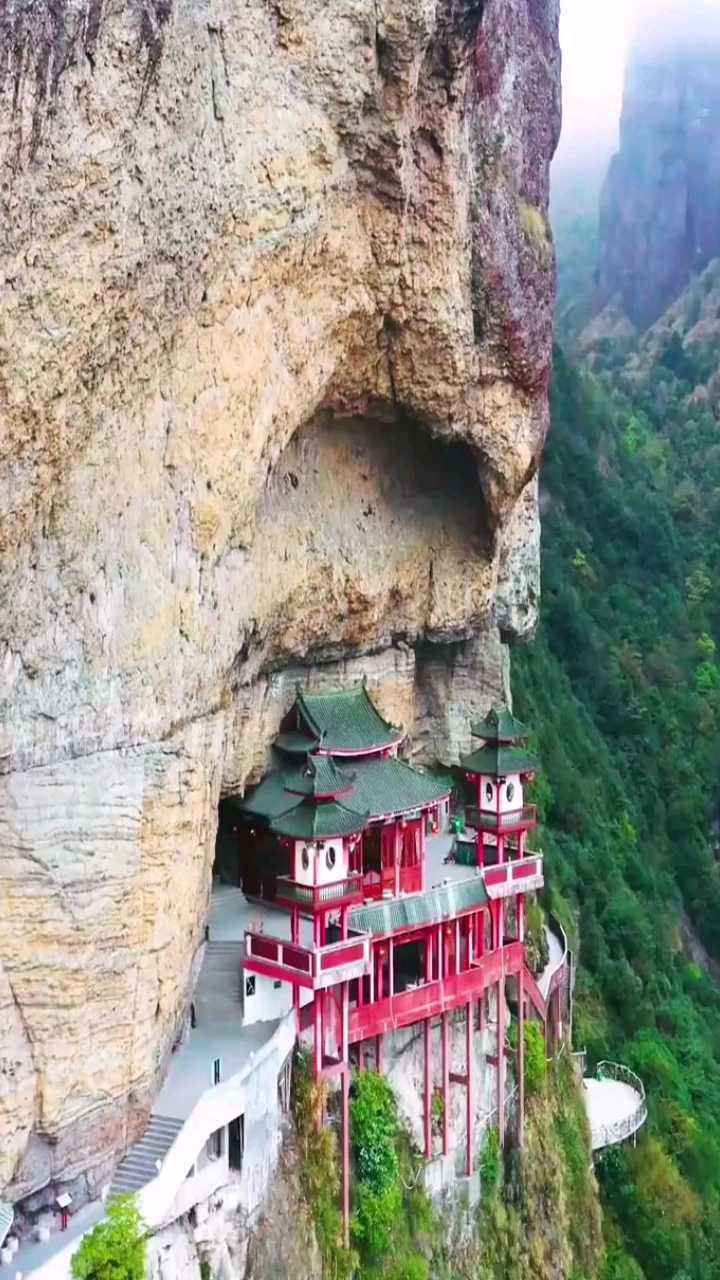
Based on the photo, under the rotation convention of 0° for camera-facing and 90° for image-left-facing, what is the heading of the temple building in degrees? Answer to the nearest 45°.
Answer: approximately 315°

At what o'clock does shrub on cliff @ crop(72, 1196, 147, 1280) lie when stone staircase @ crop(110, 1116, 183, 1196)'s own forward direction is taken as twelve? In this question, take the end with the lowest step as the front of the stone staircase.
The shrub on cliff is roughly at 11 o'clock from the stone staircase.

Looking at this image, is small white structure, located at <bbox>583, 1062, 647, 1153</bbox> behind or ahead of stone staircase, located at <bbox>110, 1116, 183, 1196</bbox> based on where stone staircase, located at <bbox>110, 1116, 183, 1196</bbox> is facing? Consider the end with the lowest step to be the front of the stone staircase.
behind

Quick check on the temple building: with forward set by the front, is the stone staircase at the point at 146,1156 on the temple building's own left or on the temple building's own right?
on the temple building's own right

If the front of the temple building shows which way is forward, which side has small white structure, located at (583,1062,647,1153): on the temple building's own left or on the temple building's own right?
on the temple building's own left

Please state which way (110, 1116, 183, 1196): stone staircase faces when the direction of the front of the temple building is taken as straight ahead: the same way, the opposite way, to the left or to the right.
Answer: to the right

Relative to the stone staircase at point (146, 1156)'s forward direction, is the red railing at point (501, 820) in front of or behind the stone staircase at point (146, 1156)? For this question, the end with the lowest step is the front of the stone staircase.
behind

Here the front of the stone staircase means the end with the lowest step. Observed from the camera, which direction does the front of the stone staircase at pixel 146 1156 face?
facing the viewer and to the left of the viewer

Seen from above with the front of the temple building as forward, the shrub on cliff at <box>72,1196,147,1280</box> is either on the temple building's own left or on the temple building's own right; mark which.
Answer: on the temple building's own right

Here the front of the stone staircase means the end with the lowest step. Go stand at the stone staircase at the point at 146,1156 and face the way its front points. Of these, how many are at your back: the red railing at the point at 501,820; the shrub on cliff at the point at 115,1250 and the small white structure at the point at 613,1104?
2

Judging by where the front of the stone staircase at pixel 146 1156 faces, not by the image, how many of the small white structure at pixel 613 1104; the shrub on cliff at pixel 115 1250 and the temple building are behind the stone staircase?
2

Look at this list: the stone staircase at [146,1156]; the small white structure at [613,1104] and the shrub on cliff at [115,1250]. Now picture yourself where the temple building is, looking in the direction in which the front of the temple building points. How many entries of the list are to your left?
1
